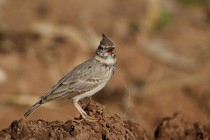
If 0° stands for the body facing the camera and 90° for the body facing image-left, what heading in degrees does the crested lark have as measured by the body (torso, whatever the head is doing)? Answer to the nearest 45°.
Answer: approximately 270°
